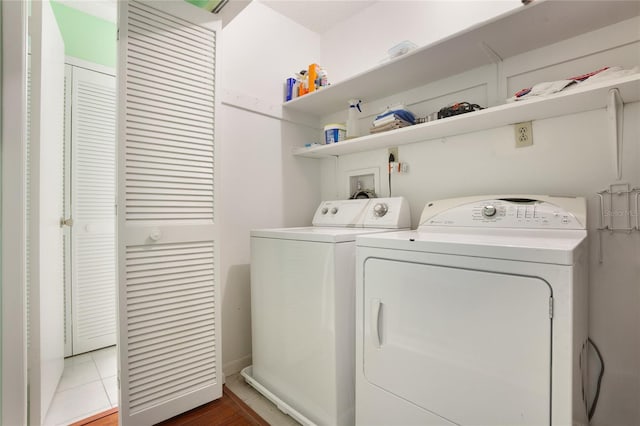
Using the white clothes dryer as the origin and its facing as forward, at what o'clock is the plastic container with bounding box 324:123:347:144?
The plastic container is roughly at 3 o'clock from the white clothes dryer.

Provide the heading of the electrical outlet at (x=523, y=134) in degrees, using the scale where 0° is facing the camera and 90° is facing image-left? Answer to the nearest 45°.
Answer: approximately 45°

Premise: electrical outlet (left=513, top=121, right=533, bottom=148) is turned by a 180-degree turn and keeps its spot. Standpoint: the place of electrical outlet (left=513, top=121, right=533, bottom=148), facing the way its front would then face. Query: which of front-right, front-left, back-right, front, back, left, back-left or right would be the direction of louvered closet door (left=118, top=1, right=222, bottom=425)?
back

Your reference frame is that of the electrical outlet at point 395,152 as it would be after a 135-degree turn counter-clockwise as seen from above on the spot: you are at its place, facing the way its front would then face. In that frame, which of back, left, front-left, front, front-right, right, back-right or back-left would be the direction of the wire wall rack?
front-right

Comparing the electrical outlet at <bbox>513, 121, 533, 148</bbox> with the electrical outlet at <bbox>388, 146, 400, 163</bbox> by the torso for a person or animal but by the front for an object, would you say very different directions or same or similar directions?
same or similar directions

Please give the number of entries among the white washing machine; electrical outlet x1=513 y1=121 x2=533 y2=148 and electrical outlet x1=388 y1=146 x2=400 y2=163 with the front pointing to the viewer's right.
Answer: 0

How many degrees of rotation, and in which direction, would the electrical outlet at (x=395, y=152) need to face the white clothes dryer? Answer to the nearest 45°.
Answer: approximately 45° to its left

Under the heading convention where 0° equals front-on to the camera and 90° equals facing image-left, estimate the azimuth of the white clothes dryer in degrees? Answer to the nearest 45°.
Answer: approximately 45°

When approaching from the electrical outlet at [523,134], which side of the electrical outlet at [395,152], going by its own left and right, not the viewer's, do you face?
left

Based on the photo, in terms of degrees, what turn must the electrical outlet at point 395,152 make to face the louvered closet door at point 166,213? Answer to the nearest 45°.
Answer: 0° — it already faces it

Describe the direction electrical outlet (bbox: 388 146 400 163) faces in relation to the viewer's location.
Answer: facing the viewer and to the left of the viewer

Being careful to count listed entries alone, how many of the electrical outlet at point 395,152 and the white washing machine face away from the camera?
0

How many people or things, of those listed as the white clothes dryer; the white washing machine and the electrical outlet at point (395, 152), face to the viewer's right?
0

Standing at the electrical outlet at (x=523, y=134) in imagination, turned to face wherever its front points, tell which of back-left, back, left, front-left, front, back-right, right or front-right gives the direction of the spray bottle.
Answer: front-right

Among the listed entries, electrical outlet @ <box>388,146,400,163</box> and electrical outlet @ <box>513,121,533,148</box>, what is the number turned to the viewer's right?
0

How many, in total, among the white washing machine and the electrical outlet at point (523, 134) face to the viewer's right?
0
